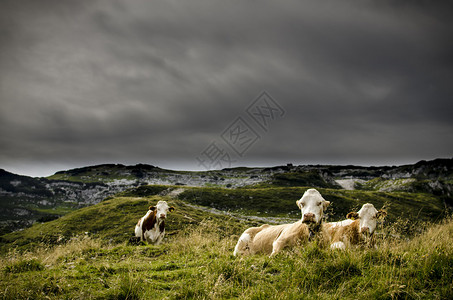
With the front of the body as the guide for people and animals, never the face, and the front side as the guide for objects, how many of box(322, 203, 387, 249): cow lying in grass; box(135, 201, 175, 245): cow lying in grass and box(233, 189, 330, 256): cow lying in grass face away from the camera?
0

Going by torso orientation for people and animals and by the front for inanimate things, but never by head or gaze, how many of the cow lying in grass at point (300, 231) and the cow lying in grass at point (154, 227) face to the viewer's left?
0

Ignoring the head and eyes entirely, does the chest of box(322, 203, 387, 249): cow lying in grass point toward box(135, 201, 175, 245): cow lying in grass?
no

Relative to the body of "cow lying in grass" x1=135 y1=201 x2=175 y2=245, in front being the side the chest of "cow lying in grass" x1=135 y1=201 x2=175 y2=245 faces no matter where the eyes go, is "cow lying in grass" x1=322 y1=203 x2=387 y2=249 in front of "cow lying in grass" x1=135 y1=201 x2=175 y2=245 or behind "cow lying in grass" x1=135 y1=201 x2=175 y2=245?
in front

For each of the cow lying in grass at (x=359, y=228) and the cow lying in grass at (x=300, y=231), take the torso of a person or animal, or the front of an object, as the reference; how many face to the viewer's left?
0

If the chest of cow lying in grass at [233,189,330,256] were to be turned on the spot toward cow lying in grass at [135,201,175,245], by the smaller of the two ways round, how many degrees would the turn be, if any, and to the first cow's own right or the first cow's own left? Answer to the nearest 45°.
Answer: approximately 135° to the first cow's own left

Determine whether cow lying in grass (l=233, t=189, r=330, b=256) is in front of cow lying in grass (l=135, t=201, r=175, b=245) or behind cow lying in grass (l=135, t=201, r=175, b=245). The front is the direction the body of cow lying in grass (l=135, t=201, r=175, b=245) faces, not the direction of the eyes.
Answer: in front

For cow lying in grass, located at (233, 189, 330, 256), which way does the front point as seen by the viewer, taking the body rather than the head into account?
to the viewer's right

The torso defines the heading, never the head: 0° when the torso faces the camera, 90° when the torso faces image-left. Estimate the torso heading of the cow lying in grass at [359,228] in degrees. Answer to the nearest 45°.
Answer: approximately 315°

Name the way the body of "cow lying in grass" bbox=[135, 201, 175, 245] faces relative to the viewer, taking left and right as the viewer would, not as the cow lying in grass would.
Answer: facing the viewer and to the right of the viewer
